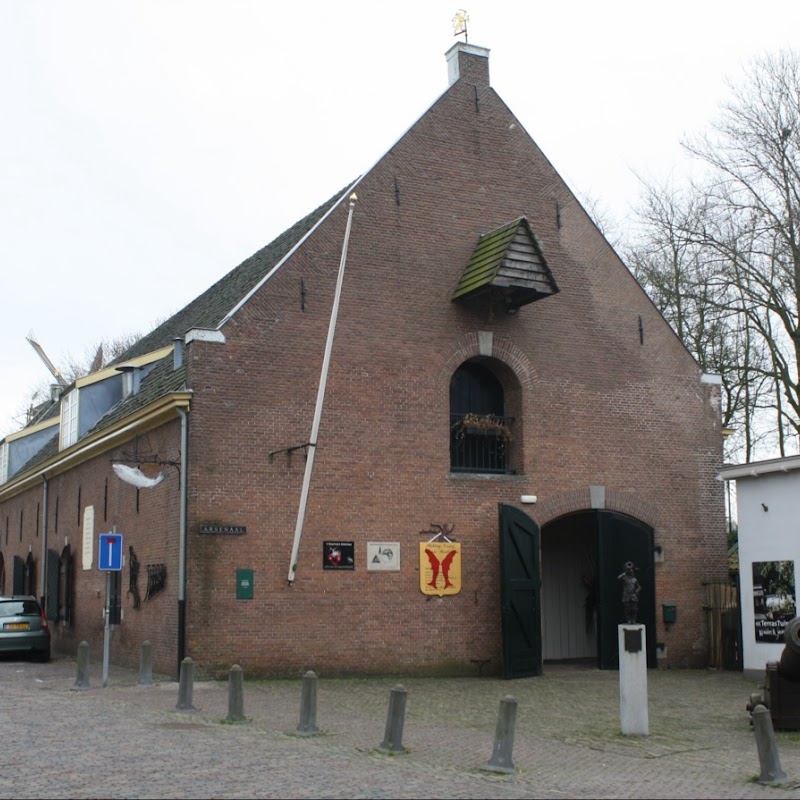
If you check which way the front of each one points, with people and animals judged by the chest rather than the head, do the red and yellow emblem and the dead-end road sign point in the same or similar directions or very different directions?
same or similar directions

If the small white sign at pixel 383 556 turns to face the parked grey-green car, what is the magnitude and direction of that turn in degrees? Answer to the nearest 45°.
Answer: approximately 135° to its right

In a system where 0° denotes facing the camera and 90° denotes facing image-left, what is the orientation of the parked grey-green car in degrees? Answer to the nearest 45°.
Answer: approximately 180°

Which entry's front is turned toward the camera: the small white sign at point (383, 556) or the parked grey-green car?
the small white sign

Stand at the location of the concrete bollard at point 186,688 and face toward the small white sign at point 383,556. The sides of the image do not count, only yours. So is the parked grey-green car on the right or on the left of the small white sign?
left

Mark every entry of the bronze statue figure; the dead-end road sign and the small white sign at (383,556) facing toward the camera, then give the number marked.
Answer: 3

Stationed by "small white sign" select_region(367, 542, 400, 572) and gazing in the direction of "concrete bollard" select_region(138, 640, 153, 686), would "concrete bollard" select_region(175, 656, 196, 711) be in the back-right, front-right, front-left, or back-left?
front-left

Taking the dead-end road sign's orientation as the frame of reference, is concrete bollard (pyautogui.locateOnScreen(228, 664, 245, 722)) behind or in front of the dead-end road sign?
in front

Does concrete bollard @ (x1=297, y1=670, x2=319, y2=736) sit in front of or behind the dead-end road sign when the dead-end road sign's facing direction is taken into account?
in front

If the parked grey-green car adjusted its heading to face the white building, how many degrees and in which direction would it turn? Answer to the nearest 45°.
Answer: approximately 135° to its right

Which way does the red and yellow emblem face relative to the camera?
toward the camera

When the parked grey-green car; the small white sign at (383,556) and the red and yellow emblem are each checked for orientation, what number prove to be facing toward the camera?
2

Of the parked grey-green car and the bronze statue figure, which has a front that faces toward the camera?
the bronze statue figure

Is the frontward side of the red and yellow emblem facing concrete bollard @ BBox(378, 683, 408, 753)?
yes
